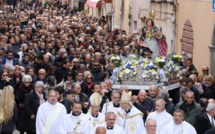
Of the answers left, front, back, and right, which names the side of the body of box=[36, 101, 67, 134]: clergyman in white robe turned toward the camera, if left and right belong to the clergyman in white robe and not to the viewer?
front

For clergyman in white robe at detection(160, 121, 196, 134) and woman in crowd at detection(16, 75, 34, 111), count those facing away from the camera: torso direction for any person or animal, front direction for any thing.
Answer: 0

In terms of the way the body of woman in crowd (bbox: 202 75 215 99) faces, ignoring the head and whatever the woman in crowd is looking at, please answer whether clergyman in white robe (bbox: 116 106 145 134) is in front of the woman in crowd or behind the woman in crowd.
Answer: in front

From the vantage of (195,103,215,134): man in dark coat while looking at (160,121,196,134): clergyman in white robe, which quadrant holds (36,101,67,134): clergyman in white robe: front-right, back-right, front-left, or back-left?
front-right

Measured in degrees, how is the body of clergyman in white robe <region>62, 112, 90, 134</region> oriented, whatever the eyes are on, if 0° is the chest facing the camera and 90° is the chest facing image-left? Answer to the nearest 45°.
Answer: approximately 0°

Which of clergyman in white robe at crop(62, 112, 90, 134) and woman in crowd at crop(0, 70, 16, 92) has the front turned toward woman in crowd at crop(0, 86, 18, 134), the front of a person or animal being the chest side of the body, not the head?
woman in crowd at crop(0, 70, 16, 92)

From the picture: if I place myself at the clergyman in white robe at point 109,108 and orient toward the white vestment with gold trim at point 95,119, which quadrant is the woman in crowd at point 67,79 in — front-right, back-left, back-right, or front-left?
back-right

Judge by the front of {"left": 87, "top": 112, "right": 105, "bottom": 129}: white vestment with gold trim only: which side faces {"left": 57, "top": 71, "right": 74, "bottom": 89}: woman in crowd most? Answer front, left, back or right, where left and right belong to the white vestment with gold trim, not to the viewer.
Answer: back

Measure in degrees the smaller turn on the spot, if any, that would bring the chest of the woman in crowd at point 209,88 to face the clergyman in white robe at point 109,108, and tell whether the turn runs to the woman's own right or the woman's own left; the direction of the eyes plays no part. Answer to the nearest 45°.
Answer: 0° — they already face them

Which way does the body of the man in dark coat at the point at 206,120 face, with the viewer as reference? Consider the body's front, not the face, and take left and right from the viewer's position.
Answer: facing the viewer and to the right of the viewer

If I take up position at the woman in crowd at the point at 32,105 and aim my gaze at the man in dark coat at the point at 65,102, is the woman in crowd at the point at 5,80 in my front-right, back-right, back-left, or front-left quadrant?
back-left
